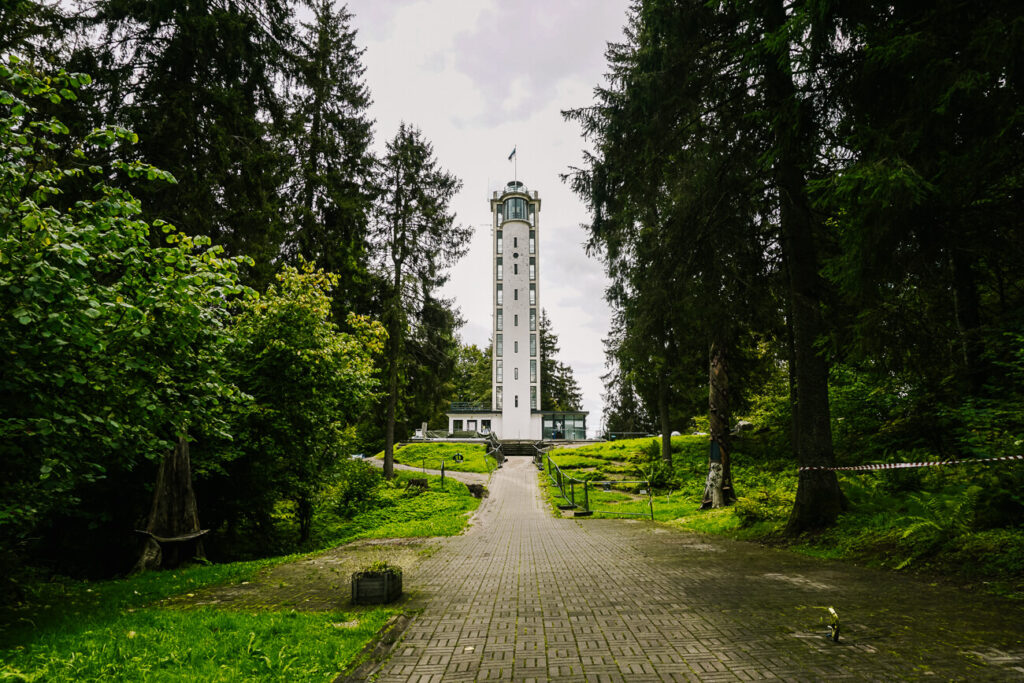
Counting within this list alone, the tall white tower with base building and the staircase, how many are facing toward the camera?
2

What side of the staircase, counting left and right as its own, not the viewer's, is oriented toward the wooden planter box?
front

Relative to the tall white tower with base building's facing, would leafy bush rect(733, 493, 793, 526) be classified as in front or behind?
in front

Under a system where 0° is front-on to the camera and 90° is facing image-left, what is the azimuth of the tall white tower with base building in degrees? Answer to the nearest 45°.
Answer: approximately 0°

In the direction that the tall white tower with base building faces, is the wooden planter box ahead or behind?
ahead

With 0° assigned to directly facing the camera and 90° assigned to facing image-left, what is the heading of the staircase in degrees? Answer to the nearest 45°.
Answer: approximately 0°

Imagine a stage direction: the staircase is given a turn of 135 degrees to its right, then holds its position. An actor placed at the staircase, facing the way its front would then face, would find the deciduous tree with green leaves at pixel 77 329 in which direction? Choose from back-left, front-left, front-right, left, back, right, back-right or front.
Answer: back-left
